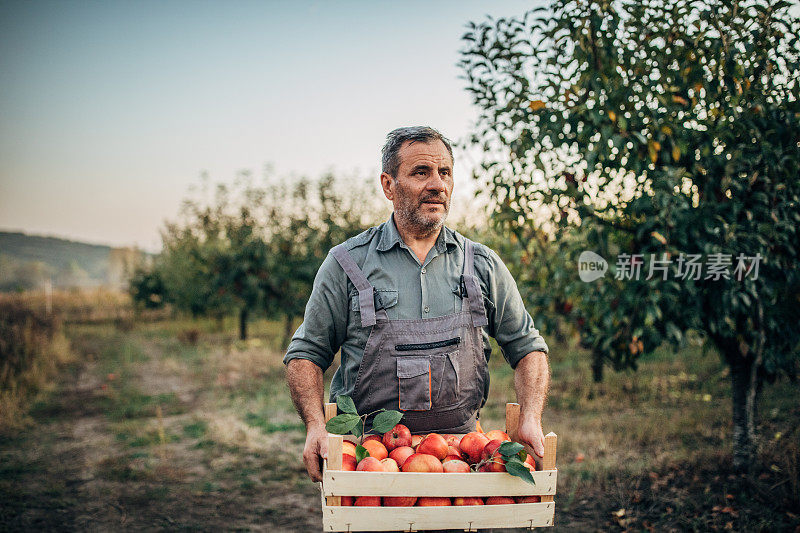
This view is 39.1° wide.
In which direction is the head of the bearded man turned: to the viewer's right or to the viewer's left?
to the viewer's right

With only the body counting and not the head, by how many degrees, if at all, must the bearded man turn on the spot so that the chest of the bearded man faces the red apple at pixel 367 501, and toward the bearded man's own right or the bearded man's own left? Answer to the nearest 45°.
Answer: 0° — they already face it

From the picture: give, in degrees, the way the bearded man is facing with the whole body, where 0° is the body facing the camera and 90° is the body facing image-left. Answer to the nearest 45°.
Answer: approximately 0°
